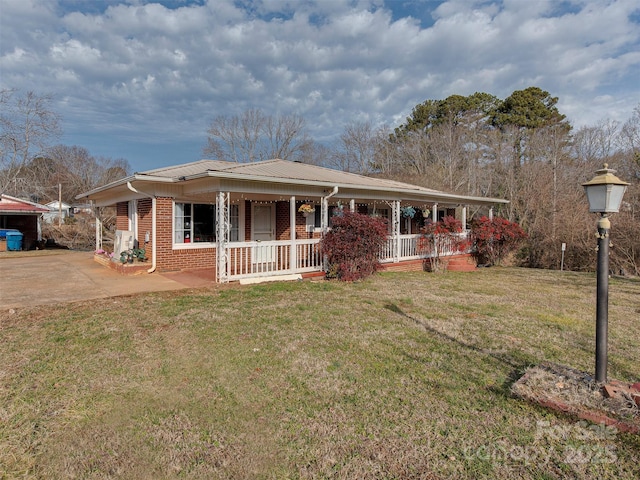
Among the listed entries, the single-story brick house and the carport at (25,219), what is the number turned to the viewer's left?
0

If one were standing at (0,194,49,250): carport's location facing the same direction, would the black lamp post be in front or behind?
in front

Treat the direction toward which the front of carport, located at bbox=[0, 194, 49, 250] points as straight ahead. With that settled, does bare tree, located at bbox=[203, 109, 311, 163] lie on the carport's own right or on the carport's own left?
on the carport's own left

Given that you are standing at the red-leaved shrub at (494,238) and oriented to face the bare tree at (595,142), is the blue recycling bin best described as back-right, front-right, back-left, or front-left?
back-left

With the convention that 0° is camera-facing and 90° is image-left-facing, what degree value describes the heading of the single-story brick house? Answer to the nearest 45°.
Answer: approximately 315°

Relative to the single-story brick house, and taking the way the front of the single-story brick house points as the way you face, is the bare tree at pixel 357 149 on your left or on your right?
on your left

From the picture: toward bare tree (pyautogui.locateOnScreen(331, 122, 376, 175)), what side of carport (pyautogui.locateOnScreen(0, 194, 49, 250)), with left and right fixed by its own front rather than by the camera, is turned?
left

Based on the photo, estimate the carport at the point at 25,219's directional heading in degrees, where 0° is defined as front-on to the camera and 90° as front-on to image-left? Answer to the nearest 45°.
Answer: approximately 0°

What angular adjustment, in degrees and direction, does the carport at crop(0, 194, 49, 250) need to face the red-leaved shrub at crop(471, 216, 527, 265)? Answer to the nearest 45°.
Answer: approximately 45° to its left
